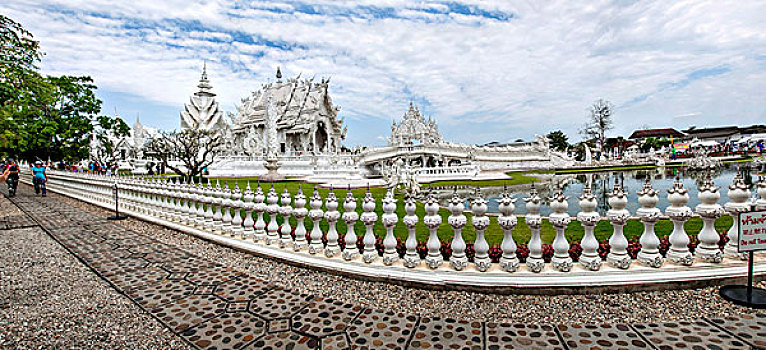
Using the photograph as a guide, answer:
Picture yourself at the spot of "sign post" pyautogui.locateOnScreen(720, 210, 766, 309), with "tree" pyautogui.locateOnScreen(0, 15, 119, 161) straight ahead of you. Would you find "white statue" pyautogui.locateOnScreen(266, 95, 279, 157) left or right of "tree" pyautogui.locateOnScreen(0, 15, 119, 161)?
right

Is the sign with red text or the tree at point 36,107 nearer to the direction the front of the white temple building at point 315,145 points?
the sign with red text

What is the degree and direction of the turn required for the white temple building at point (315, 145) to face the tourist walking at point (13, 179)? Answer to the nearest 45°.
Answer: approximately 90° to its right

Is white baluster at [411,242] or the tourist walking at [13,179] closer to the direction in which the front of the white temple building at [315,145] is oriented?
the white baluster

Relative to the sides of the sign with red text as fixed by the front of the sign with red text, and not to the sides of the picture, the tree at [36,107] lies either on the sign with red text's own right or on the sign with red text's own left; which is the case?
on the sign with red text's own right

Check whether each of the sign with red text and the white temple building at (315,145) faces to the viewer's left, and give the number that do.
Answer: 0

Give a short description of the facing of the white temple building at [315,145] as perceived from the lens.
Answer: facing the viewer and to the right of the viewer

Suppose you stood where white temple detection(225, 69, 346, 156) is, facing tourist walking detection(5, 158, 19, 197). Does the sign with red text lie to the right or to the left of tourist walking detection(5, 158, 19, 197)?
left

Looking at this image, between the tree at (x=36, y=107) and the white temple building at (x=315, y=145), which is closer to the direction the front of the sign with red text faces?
the tree

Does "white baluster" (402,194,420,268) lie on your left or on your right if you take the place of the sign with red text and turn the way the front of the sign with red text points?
on your right
